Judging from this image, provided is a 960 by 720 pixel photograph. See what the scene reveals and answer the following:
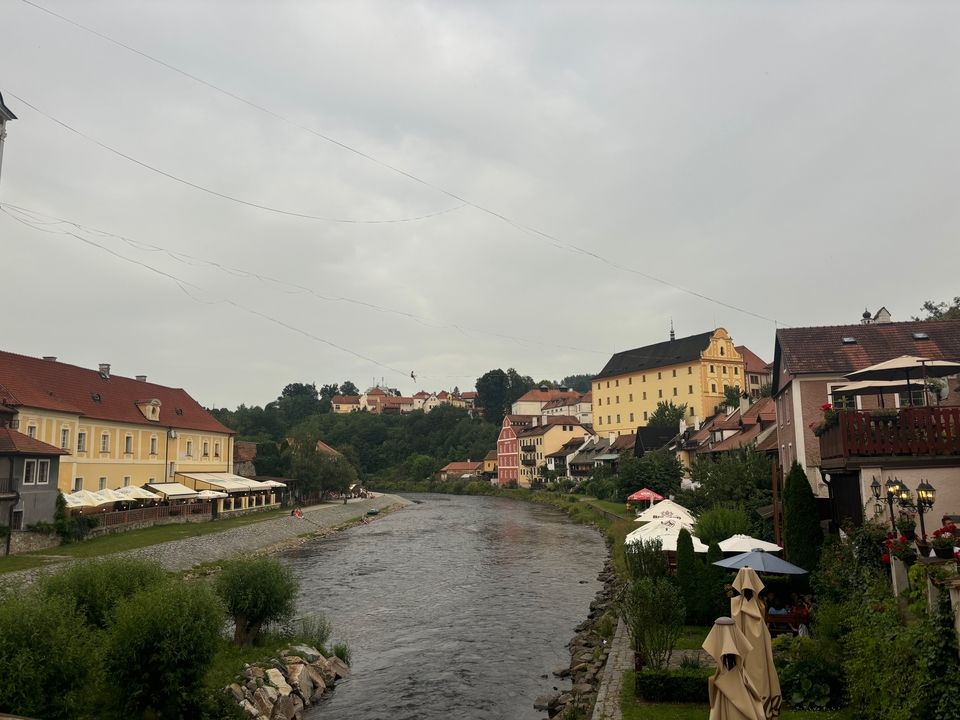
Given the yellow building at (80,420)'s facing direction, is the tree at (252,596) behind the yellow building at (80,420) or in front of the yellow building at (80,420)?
in front

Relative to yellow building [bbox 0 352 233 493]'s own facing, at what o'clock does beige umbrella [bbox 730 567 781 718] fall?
The beige umbrella is roughly at 1 o'clock from the yellow building.

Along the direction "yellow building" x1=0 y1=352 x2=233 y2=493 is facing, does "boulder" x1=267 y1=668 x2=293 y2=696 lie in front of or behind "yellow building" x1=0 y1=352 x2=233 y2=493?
in front

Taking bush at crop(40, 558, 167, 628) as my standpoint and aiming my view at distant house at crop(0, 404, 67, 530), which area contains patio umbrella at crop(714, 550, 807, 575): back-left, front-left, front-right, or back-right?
back-right

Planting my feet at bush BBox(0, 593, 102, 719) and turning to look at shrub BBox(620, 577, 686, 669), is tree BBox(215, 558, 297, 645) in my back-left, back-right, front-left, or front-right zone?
front-left

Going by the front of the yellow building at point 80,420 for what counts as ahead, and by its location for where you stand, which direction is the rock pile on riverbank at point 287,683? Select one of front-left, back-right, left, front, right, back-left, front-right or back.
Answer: front-right

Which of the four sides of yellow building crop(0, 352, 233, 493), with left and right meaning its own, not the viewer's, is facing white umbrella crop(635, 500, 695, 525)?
front

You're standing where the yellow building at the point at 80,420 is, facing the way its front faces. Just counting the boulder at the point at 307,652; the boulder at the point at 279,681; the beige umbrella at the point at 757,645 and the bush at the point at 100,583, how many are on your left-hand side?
0

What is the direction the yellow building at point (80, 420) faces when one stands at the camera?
facing the viewer and to the right of the viewer

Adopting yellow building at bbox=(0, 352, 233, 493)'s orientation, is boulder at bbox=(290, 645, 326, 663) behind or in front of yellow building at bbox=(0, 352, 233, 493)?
in front

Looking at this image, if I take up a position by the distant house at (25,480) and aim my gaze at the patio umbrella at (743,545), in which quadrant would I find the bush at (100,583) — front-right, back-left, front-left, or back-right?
front-right

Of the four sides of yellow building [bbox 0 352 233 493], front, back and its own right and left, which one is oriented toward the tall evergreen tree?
front

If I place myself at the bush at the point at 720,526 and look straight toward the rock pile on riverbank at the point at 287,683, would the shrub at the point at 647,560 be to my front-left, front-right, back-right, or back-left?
front-left

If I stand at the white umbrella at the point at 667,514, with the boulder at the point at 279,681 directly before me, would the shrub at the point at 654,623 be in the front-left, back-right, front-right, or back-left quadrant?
front-left
